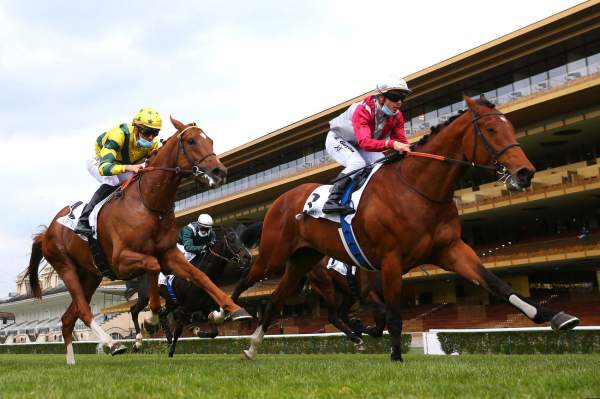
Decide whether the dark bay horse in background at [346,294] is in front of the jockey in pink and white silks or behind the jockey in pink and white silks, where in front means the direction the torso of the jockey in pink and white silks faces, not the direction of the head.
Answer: behind

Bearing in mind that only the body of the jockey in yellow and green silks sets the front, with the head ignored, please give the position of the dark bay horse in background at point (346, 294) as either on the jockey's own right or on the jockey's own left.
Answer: on the jockey's own left

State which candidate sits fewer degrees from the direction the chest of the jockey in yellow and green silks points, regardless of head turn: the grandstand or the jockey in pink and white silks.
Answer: the jockey in pink and white silks

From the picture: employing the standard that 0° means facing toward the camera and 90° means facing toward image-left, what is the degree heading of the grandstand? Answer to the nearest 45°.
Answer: approximately 45°

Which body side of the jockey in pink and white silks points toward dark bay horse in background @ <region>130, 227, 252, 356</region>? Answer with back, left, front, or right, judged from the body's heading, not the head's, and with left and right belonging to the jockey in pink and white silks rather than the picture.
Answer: back

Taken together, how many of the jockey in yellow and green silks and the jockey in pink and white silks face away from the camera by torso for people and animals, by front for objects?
0

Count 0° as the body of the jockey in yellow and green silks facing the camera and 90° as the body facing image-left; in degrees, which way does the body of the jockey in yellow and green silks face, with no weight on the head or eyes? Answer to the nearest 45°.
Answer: approximately 315°

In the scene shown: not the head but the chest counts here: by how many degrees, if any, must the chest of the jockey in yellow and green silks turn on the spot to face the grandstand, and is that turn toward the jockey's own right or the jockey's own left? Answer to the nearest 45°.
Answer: approximately 90° to the jockey's own left

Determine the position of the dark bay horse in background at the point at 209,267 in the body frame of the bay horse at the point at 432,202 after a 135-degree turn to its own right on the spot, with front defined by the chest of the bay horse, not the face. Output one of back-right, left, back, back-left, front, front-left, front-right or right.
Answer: front-right

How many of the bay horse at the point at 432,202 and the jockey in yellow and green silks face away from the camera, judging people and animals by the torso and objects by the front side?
0

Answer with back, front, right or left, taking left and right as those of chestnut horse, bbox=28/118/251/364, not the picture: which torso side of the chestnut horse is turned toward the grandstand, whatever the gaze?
left

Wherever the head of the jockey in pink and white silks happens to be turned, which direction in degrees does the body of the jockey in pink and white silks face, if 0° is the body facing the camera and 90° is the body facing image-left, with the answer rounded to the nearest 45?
approximately 315°

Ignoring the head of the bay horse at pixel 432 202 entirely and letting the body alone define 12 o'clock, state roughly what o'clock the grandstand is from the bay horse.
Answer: The grandstand is roughly at 8 o'clock from the bay horse.

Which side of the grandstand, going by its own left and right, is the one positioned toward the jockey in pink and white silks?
front
